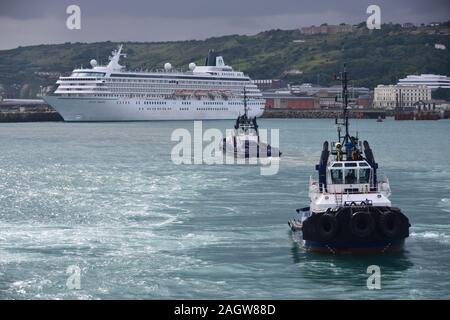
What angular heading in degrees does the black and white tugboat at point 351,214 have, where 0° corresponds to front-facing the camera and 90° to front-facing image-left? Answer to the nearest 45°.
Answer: approximately 0°
